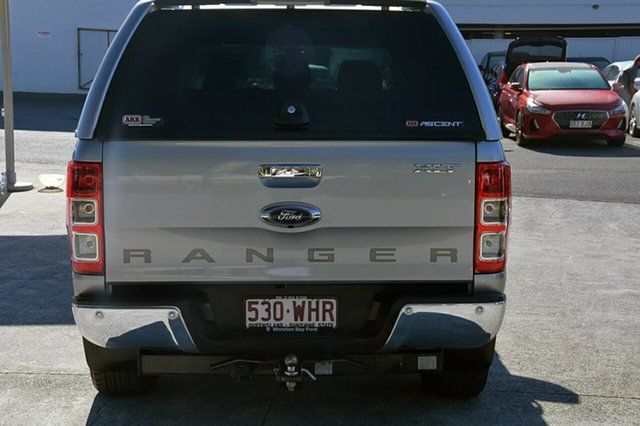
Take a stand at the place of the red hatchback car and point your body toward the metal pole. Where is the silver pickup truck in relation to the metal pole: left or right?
left

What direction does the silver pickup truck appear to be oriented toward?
away from the camera

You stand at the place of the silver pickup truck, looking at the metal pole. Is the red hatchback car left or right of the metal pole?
right

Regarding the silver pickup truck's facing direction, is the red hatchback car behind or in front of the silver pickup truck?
in front
